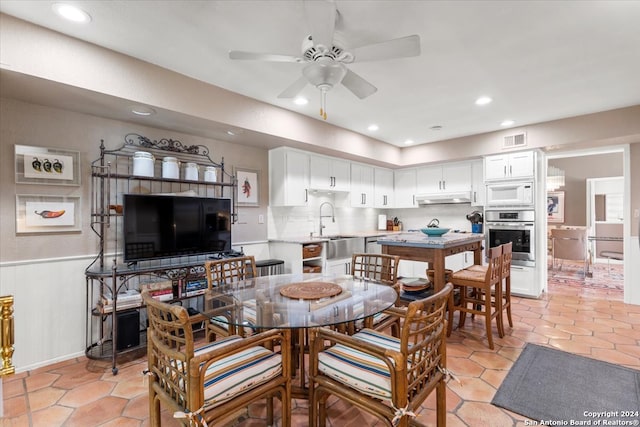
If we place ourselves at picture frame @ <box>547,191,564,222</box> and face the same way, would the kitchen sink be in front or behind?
in front

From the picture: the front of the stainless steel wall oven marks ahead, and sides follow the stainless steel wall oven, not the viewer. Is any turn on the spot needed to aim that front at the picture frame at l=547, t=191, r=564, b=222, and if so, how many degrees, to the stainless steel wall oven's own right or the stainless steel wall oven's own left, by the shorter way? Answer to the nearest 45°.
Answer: approximately 180°

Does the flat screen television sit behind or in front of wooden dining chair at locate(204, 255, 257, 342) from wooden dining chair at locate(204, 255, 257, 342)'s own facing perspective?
behind

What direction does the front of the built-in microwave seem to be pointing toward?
toward the camera

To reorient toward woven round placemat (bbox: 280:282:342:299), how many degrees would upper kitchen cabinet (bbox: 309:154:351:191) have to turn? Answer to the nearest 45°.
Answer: approximately 45° to its right

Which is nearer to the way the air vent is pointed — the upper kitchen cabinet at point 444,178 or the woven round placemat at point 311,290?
the woven round placemat

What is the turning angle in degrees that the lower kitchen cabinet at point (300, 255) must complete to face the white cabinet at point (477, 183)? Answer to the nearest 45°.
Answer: approximately 45° to its left

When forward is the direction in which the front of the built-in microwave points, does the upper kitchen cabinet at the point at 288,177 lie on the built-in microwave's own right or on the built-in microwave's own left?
on the built-in microwave's own right

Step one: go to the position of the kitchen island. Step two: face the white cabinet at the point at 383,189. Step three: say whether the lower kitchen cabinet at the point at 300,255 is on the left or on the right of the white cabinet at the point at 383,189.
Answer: left

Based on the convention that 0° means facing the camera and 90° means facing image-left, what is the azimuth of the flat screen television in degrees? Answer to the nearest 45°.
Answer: approximately 315°

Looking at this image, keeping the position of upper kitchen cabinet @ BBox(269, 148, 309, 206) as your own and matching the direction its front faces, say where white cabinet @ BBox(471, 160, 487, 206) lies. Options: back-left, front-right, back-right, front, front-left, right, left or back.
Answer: front-left

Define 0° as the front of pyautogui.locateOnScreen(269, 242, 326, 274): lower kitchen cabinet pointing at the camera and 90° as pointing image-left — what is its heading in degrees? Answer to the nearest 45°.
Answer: approximately 315°

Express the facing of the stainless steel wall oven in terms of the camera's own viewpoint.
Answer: facing the viewer
